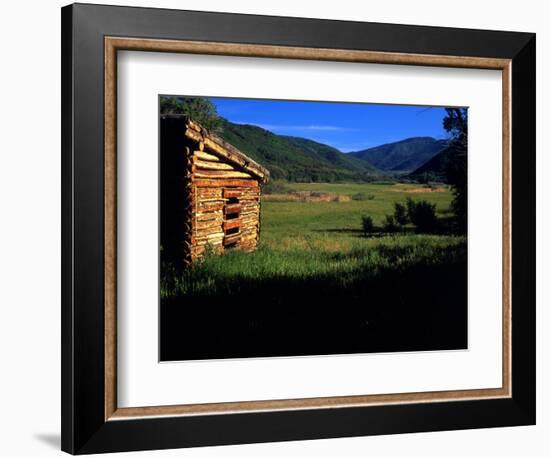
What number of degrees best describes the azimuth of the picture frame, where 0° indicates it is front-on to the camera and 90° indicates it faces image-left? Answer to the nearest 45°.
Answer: approximately 315°
